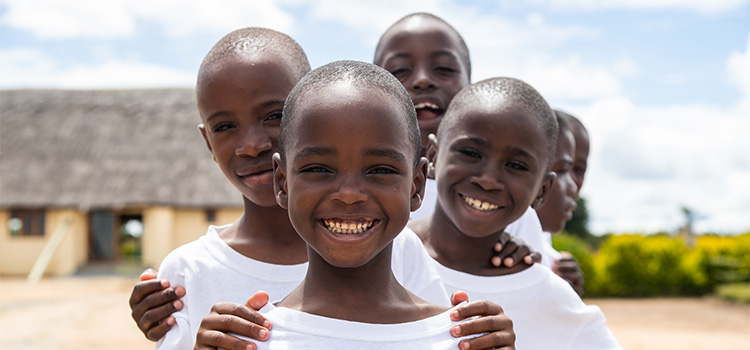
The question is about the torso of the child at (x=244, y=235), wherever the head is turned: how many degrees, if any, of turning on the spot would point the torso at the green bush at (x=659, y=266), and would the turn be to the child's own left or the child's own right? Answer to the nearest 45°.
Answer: approximately 135° to the child's own left

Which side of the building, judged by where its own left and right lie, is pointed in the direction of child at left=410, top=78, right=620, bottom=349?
front

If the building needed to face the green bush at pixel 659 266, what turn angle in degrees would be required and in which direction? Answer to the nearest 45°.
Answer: approximately 45° to its left

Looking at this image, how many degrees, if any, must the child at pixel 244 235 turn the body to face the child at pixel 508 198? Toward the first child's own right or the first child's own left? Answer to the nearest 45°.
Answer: approximately 90° to the first child's own left
